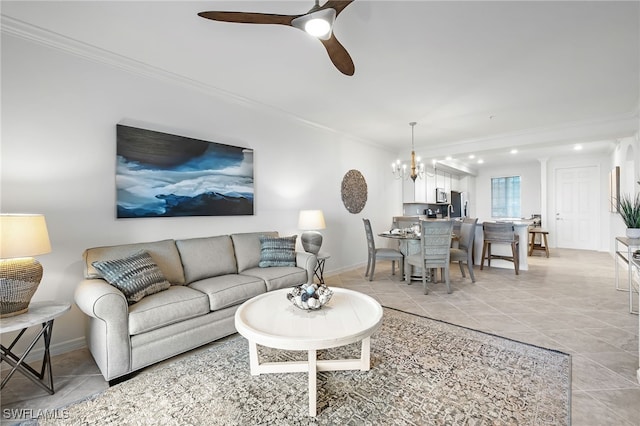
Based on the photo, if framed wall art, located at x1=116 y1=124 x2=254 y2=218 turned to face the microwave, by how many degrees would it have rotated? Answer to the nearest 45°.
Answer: approximately 45° to its left

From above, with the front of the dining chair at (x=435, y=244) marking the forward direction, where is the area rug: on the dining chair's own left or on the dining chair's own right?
on the dining chair's own left

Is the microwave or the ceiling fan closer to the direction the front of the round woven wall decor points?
the ceiling fan

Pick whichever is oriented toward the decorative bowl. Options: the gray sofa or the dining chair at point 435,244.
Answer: the gray sofa

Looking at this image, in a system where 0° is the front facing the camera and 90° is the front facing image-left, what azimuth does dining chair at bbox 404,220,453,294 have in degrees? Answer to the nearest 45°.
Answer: approximately 135°

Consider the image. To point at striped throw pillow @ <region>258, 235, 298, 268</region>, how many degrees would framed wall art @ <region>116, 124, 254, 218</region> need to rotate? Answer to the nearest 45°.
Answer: approximately 45° to its left

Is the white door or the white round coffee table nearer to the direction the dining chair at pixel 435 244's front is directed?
the white door

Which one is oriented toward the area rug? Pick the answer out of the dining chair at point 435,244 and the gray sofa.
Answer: the gray sofa

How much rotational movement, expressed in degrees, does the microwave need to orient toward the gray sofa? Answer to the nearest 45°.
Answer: approximately 45° to its right

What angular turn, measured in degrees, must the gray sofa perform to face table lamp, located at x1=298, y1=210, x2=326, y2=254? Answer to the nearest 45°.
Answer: approximately 90° to its left

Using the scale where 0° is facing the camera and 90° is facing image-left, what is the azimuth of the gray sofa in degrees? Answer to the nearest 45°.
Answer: approximately 315°

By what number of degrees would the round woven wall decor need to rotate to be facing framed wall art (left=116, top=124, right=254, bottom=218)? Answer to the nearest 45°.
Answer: approximately 90° to its right

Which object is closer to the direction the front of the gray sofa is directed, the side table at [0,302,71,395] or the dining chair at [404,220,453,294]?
the dining chair

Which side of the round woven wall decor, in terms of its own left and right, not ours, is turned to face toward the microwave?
left

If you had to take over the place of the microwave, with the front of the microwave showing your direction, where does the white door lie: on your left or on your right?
on your left
